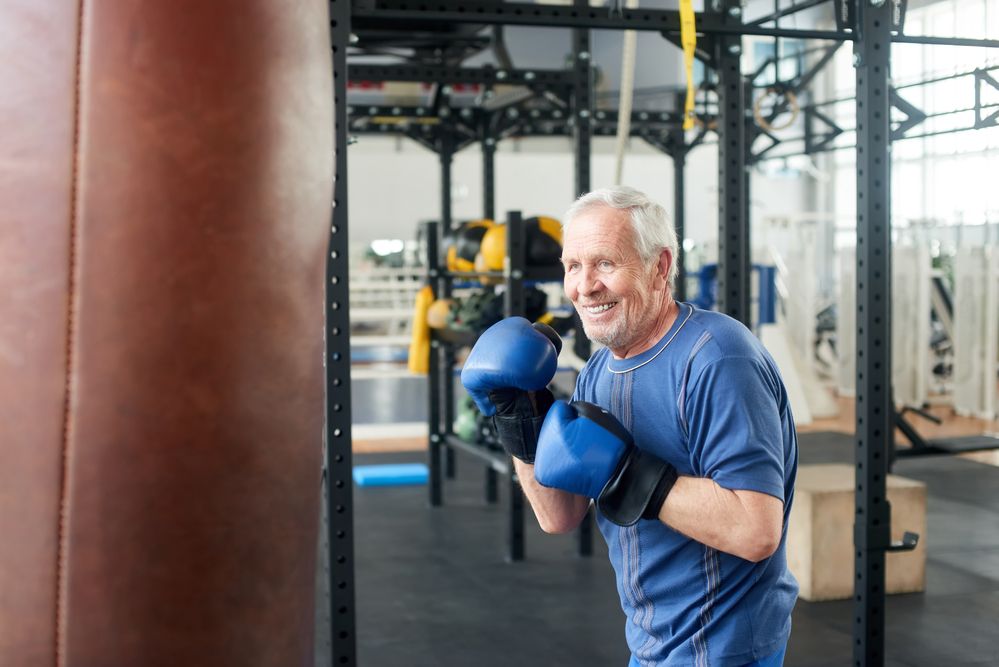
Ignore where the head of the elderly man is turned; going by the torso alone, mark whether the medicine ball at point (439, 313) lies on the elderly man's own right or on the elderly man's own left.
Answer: on the elderly man's own right

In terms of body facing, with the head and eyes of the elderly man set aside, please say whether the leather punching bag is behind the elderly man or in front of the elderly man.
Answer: in front

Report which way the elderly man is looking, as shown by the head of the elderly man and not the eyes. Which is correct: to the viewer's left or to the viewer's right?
to the viewer's left

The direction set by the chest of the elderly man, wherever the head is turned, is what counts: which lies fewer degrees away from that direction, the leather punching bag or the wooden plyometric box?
the leather punching bag

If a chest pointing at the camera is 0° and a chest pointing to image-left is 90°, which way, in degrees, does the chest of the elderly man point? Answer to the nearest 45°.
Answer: approximately 45°

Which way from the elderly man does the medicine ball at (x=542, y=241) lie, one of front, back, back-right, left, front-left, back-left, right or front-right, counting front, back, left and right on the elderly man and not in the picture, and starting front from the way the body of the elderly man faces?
back-right

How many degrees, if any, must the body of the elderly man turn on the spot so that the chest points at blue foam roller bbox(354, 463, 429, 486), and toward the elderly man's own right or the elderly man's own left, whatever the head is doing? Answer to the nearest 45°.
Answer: approximately 135° to the elderly man's own right

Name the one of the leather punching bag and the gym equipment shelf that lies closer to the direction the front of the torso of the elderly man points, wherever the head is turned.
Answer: the leather punching bag
